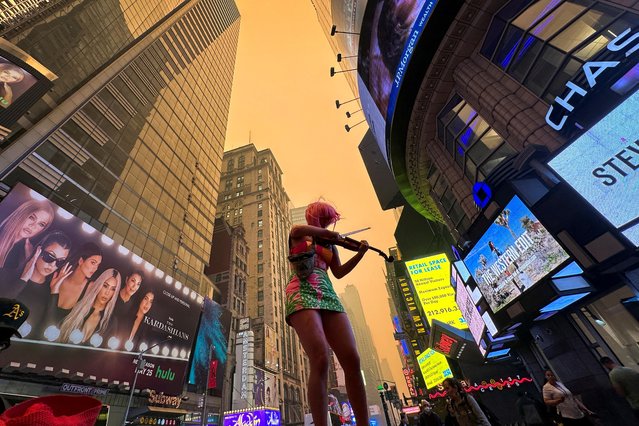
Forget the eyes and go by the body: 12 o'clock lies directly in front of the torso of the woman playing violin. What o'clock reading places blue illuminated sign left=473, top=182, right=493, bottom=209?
The blue illuminated sign is roughly at 9 o'clock from the woman playing violin.

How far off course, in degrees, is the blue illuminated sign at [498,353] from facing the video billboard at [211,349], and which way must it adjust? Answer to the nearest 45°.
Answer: approximately 45° to its right

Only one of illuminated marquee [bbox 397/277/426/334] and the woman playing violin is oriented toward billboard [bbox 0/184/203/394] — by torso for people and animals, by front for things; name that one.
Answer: the illuminated marquee

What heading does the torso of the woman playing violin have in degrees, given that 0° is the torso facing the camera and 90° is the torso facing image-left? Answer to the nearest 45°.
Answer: approximately 315°

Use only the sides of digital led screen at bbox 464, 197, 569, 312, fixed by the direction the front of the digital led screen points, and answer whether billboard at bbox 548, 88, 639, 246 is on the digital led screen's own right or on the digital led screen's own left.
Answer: on the digital led screen's own left

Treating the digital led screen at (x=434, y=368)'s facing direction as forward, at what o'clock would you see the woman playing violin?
The woman playing violin is roughly at 12 o'clock from the digital led screen.

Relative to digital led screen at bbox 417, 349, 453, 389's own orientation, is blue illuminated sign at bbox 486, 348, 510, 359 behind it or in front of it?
in front

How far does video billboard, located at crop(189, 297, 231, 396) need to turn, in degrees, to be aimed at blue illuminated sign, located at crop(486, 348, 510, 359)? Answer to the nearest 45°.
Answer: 0° — it already faces it

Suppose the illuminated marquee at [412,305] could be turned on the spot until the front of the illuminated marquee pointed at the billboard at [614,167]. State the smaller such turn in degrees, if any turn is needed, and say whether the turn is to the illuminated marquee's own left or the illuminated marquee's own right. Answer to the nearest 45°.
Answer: approximately 45° to the illuminated marquee's own left

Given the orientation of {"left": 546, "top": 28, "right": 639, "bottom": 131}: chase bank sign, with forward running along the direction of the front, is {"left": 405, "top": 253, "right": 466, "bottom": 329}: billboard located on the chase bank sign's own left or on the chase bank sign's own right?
on the chase bank sign's own right

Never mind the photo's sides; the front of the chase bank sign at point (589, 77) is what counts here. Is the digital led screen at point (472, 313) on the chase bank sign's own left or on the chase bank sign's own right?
on the chase bank sign's own right

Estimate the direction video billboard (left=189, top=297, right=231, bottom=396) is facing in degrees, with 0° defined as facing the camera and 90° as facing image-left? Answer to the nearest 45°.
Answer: approximately 315°

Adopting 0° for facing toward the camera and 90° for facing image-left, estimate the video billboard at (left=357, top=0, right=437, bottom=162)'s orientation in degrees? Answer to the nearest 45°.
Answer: approximately 45°

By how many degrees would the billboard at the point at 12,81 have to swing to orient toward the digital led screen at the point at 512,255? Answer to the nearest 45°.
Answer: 0° — it already faces it

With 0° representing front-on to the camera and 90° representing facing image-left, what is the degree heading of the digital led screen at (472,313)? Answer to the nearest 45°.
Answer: approximately 45°
